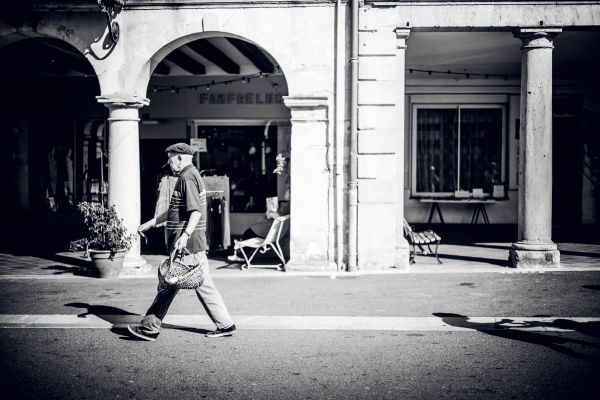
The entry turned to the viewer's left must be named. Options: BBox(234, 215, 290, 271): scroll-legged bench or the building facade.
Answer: the scroll-legged bench

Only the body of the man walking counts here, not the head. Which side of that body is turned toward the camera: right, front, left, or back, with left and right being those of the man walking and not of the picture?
left

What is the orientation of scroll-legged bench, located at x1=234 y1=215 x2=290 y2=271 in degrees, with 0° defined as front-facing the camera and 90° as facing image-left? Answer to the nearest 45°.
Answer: approximately 90°

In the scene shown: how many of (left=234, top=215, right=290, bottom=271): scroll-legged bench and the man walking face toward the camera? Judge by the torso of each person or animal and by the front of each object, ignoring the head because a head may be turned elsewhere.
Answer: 0

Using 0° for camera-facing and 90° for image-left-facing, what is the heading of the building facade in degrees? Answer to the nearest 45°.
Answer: approximately 0°

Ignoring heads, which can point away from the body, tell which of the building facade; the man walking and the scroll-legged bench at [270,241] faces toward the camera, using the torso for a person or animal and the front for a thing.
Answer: the building facade

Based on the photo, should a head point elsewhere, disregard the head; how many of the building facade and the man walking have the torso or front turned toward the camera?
1
